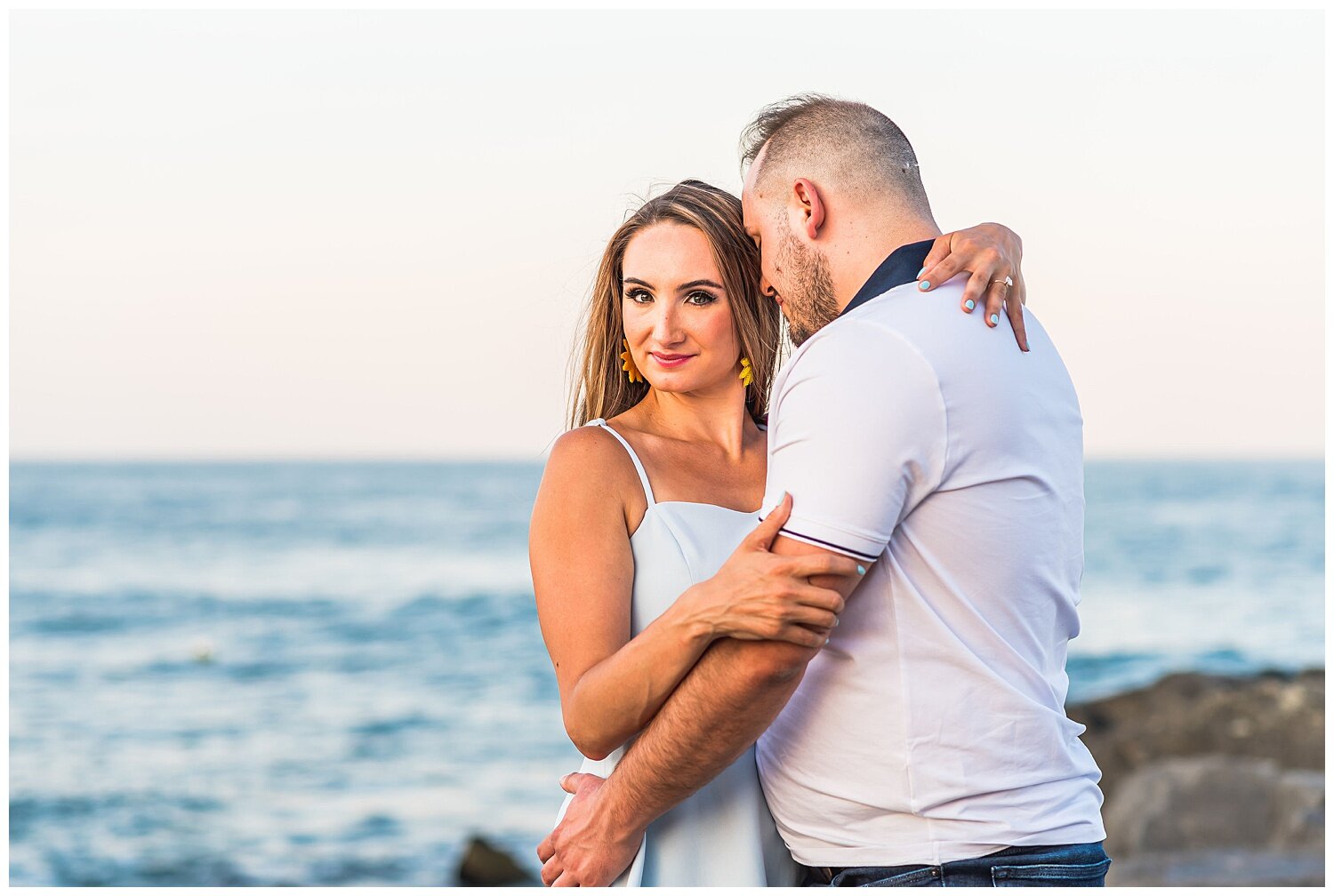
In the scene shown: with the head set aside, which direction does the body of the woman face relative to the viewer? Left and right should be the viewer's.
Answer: facing the viewer and to the right of the viewer

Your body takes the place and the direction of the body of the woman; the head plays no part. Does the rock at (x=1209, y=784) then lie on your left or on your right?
on your left

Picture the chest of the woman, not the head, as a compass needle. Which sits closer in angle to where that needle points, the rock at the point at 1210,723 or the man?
the man

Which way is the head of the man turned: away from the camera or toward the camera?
away from the camera

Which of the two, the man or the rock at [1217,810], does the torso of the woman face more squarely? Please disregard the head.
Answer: the man

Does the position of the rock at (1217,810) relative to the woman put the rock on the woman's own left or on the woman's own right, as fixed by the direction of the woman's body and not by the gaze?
on the woman's own left

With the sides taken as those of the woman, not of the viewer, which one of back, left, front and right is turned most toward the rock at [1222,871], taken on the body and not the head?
left

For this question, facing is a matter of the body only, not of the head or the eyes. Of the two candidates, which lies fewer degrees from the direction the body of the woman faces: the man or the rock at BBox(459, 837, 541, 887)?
the man
